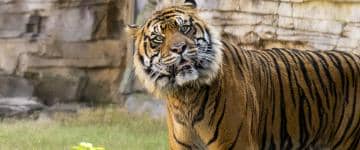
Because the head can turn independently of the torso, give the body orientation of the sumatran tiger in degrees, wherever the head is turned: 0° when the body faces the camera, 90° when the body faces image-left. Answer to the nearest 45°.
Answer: approximately 45°
